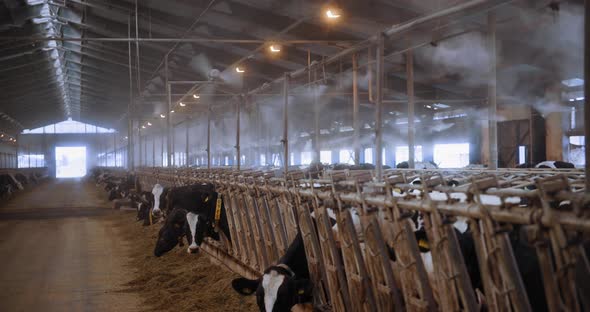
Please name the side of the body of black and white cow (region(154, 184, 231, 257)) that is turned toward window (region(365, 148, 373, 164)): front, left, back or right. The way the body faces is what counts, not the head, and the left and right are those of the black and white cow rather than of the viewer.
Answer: back

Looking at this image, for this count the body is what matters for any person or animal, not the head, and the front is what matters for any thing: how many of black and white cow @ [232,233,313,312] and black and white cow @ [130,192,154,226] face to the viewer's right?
0

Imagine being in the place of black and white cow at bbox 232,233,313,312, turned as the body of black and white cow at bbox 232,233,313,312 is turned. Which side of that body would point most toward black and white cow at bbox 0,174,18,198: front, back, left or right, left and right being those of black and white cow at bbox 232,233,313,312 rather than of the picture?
right

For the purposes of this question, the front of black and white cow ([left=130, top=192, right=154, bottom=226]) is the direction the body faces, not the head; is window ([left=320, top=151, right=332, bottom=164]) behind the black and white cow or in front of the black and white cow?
behind

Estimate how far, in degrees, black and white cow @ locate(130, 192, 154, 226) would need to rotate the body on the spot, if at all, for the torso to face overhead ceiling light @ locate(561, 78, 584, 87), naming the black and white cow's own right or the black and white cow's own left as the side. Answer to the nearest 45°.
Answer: approximately 135° to the black and white cow's own left

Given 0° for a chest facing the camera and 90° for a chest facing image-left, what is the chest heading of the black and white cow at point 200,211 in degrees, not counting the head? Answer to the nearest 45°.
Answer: approximately 45°

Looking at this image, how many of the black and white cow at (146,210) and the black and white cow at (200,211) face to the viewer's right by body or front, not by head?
0

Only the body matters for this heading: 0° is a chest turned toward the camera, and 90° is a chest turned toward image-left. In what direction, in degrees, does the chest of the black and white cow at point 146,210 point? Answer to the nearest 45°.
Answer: approximately 45°

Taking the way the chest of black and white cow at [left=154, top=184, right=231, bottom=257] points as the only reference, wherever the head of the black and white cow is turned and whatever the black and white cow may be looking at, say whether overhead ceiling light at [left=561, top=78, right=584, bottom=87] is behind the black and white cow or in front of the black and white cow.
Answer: behind

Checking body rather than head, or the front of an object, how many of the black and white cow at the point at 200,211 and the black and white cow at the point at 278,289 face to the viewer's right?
0

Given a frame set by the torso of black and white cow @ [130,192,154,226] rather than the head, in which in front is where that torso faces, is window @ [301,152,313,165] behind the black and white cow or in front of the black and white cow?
behind

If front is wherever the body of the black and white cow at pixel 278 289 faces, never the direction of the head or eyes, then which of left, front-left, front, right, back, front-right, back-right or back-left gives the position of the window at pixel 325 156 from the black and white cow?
back-right

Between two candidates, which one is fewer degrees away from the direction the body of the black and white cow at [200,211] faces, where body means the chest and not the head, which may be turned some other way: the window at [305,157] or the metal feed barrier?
the metal feed barrier

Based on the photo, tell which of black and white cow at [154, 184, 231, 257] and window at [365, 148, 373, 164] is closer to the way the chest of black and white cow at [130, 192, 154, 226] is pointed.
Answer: the black and white cow

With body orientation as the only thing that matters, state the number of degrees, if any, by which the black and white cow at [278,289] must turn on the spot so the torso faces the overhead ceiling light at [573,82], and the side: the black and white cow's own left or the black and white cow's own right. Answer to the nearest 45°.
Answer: approximately 180°
